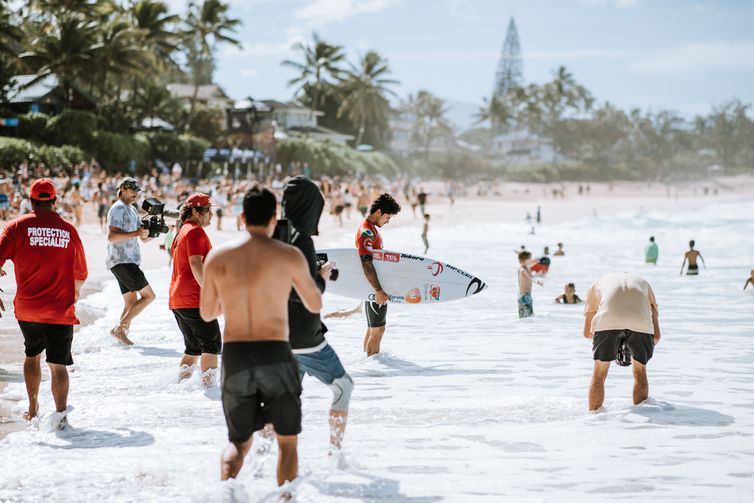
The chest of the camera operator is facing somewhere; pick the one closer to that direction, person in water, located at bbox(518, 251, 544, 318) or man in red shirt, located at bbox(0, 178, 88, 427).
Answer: the person in water

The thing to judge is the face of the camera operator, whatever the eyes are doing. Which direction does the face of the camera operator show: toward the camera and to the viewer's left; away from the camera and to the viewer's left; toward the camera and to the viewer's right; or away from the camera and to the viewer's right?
toward the camera and to the viewer's right

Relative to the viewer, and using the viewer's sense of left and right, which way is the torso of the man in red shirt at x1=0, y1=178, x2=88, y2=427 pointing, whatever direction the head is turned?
facing away from the viewer

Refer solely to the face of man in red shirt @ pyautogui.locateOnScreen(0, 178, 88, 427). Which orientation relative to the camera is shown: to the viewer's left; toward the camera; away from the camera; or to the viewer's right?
away from the camera

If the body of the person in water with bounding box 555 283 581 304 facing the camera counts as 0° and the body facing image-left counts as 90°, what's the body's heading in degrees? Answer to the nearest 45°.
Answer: approximately 0°

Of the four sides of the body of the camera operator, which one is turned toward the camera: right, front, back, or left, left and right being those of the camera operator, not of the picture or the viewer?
right

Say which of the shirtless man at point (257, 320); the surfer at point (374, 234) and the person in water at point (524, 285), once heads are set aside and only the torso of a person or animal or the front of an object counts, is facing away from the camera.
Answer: the shirtless man

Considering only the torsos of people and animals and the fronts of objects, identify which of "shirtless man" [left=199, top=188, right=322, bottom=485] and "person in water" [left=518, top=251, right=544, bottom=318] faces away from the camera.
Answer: the shirtless man

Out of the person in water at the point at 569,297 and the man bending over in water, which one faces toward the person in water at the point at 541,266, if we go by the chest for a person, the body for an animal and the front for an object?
the man bending over in water

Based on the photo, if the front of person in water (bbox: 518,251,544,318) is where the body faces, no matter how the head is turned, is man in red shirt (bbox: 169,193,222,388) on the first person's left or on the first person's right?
on the first person's right

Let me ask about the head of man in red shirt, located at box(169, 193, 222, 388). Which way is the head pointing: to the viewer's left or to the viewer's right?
to the viewer's right

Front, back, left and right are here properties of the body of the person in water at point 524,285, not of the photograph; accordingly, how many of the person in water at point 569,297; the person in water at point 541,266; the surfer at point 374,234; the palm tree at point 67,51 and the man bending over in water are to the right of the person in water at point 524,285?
2
